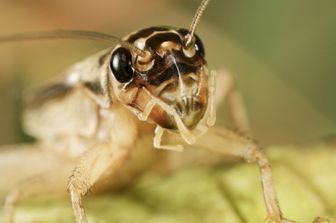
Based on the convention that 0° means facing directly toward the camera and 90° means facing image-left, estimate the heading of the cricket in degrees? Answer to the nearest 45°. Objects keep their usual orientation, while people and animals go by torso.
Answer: approximately 315°
